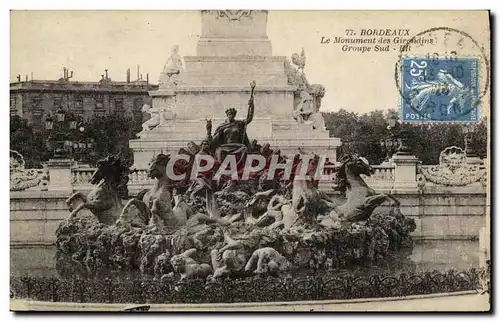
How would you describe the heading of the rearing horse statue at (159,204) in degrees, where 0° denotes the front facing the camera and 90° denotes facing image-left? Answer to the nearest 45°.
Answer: approximately 45°

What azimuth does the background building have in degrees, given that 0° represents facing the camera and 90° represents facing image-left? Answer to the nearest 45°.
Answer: approximately 0°

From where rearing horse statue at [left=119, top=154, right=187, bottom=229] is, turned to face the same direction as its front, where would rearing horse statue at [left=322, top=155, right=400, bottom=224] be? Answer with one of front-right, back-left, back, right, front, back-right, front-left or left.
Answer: back-left
